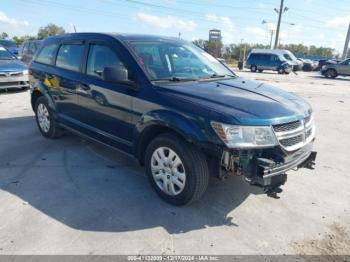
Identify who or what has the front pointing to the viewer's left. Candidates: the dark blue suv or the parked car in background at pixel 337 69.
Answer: the parked car in background

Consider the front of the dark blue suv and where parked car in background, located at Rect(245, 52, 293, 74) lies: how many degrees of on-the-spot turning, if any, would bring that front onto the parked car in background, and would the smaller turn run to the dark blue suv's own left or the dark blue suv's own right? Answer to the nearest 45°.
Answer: approximately 135° to the dark blue suv's own left

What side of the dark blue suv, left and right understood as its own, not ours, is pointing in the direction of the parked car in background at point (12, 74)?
back

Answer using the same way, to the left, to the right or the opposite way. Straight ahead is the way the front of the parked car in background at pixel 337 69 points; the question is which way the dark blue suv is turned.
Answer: the opposite way

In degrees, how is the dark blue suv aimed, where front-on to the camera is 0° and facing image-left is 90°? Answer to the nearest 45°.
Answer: approximately 315°

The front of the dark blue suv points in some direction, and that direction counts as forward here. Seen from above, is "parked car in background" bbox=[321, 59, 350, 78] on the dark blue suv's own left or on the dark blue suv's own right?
on the dark blue suv's own left

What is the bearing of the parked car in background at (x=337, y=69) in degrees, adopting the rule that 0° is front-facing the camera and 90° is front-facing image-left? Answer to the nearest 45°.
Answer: approximately 90°

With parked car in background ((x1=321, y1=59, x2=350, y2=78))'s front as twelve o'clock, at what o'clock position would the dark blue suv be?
The dark blue suv is roughly at 9 o'clock from the parked car in background.
